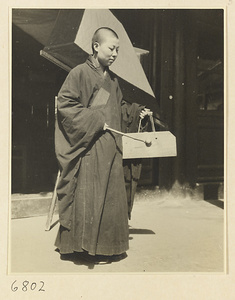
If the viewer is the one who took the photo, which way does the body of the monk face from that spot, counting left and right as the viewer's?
facing the viewer and to the right of the viewer
